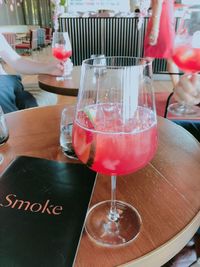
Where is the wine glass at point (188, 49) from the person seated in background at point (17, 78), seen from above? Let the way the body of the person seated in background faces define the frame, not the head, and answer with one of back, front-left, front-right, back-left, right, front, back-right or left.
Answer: front-right

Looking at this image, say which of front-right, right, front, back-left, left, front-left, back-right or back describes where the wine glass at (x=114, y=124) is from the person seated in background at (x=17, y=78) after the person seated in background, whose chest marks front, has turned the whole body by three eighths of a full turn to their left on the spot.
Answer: back-left

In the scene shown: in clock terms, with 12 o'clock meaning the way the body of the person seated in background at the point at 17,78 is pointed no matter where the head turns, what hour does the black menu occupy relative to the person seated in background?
The black menu is roughly at 3 o'clock from the person seated in background.

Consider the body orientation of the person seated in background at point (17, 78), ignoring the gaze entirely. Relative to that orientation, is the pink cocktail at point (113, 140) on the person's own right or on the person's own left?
on the person's own right

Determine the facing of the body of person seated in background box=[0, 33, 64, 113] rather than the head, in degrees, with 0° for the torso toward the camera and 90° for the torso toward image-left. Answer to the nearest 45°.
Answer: approximately 270°

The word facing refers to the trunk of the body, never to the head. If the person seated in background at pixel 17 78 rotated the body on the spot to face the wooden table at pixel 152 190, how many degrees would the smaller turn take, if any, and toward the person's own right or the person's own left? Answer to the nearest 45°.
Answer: approximately 90° to the person's own right
